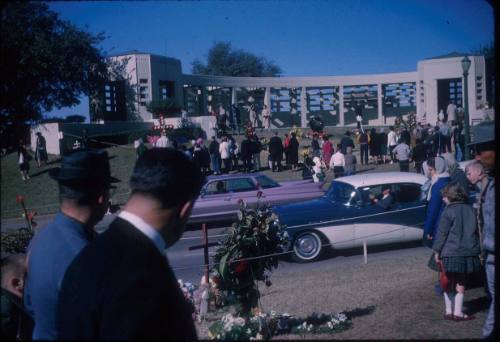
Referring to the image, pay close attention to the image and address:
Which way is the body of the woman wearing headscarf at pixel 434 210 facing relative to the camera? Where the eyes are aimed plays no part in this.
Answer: to the viewer's left

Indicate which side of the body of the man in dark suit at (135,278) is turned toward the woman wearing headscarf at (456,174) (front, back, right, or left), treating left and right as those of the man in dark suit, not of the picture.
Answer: front

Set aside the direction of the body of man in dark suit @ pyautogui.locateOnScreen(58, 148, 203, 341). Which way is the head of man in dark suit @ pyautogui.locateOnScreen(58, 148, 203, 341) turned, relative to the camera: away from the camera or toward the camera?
away from the camera

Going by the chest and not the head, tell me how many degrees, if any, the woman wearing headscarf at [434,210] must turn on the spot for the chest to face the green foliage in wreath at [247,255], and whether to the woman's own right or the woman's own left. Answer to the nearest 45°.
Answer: approximately 45° to the woman's own left

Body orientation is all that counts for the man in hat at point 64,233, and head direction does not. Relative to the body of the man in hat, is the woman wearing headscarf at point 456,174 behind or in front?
in front

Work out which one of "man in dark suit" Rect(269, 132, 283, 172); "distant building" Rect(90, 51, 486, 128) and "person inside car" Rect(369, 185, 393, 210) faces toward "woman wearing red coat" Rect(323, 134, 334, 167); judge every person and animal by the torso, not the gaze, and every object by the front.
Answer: the distant building
